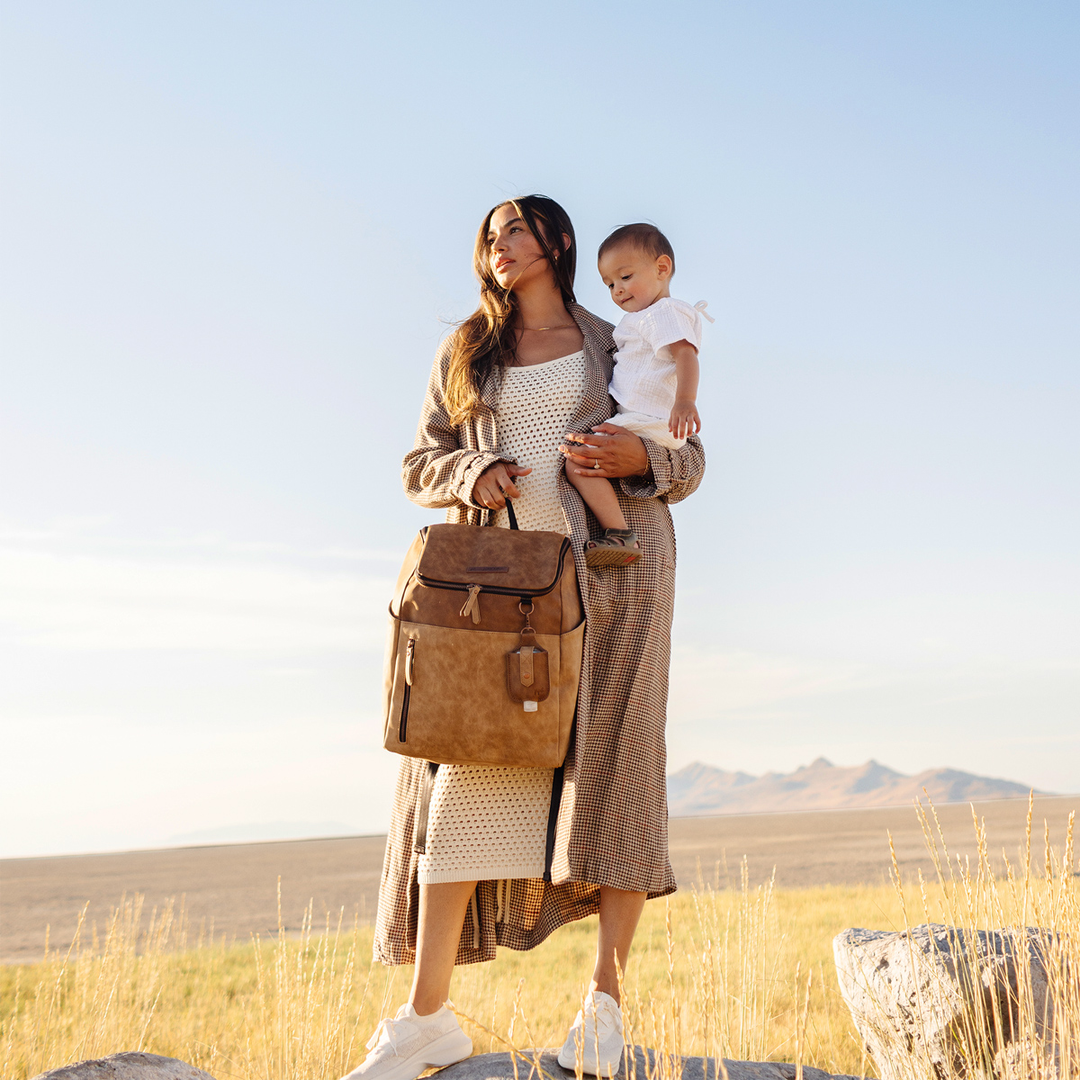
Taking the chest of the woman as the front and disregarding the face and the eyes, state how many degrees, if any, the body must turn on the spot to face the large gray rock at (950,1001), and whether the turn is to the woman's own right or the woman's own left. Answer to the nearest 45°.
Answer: approximately 135° to the woman's own left

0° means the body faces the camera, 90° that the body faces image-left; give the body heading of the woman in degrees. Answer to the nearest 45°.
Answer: approximately 0°

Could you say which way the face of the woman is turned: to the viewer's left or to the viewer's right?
to the viewer's left

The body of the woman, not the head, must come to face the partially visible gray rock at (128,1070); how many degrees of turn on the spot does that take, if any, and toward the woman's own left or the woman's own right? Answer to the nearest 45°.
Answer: approximately 90° to the woman's own right
